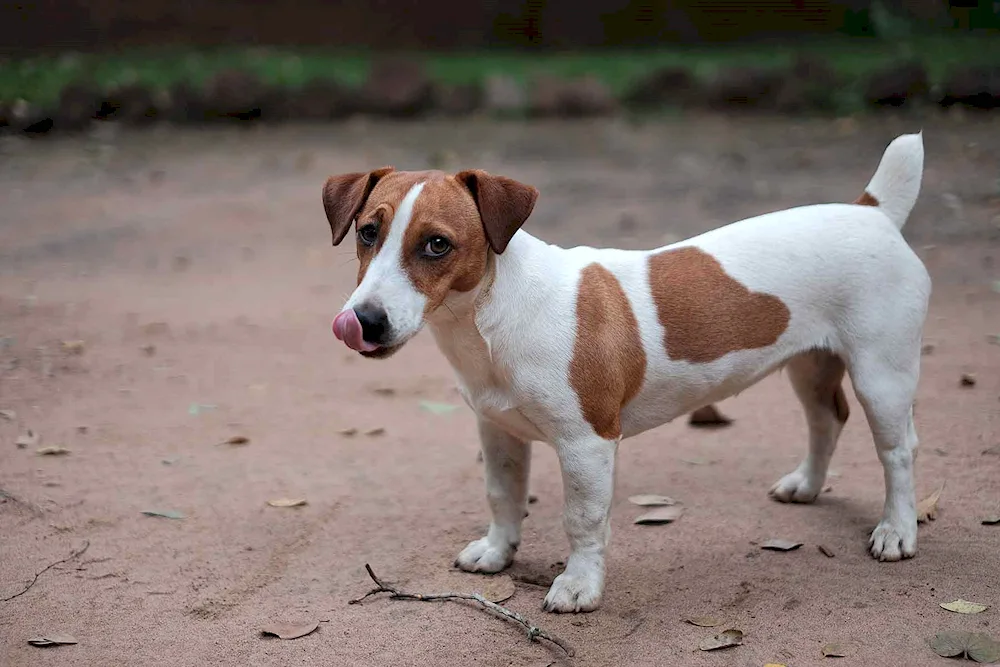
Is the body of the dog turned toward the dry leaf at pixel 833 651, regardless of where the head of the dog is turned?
no

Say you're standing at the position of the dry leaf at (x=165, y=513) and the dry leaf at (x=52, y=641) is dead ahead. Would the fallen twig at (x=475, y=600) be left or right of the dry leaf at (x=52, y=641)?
left

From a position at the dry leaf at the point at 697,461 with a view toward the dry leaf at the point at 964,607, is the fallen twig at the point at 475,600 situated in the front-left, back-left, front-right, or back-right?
front-right

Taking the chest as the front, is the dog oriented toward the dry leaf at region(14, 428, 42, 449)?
no

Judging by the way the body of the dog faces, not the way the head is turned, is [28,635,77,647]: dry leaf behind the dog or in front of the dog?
in front

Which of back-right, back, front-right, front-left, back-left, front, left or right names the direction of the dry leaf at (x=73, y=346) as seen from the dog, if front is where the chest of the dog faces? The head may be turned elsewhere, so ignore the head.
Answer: right

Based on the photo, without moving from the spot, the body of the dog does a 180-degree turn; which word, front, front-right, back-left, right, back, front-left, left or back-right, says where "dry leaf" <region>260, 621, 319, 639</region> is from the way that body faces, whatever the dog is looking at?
back

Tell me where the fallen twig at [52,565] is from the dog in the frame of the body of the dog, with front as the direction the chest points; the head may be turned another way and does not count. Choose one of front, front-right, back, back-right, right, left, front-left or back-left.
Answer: front-right

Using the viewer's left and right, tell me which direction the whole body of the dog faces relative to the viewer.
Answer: facing the viewer and to the left of the viewer

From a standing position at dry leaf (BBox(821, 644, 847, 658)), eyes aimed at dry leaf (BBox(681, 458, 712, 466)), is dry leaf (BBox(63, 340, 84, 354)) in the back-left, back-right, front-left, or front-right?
front-left

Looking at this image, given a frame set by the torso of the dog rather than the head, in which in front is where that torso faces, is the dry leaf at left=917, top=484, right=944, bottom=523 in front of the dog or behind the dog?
behind

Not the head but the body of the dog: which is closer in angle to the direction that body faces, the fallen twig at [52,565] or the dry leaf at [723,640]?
the fallen twig
